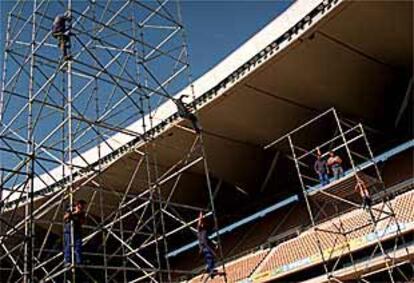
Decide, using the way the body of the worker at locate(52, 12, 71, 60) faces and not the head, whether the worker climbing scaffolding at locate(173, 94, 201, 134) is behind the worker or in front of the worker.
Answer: in front

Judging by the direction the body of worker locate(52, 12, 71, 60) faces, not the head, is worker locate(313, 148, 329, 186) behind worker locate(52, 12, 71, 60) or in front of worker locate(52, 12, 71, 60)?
in front

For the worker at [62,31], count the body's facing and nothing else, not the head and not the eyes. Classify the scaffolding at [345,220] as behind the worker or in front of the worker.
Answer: in front
